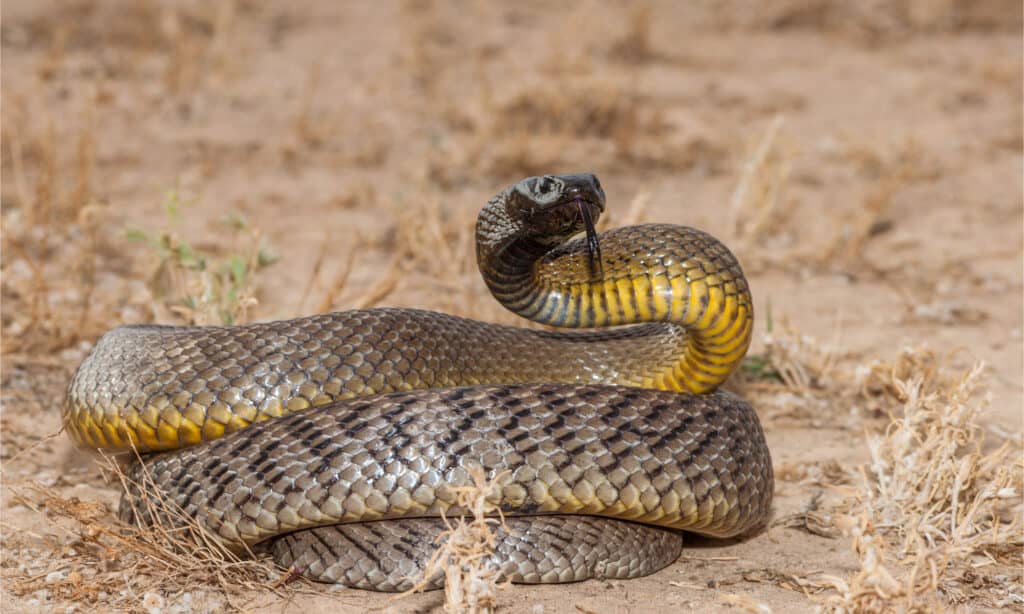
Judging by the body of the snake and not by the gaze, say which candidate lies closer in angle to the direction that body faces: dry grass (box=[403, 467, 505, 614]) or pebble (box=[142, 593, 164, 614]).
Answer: the dry grass

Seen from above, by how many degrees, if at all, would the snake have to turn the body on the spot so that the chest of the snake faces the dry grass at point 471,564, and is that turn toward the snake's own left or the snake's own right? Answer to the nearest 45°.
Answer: approximately 45° to the snake's own right

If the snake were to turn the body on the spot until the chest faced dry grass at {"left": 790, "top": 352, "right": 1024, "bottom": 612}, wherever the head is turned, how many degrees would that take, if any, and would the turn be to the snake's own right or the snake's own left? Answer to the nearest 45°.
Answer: approximately 45° to the snake's own left

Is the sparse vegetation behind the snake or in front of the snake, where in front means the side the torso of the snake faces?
behind
